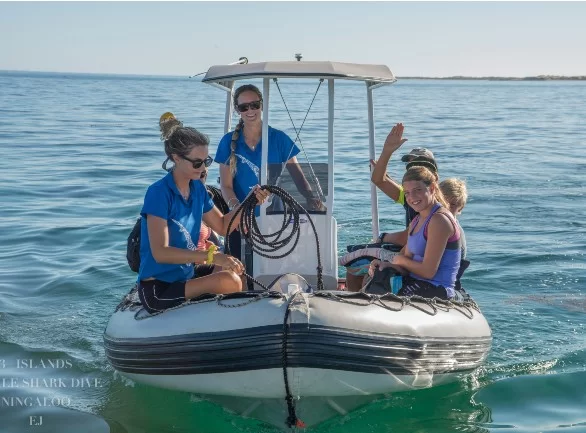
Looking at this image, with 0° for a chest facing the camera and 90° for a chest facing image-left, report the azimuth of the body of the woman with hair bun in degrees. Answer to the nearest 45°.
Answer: approximately 315°

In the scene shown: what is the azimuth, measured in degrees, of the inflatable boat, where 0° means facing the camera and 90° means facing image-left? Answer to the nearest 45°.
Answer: approximately 0°

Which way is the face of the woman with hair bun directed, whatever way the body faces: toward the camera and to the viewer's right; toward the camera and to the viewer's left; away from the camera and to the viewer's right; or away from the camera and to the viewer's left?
toward the camera and to the viewer's right
